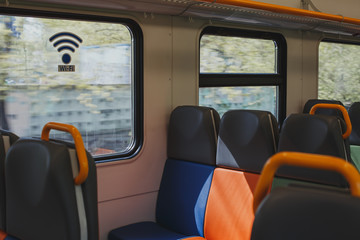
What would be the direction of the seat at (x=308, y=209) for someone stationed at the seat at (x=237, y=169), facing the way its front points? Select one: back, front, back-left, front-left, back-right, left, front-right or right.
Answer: front-left

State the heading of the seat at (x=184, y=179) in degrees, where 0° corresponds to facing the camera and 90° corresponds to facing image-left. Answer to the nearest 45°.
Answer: approximately 45°

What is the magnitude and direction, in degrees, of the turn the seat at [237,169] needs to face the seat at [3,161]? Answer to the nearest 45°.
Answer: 0° — it already faces it

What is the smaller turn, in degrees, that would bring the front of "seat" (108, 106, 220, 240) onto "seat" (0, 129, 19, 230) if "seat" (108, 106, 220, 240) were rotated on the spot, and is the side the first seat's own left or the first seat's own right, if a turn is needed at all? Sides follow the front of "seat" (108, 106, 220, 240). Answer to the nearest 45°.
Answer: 0° — it already faces it

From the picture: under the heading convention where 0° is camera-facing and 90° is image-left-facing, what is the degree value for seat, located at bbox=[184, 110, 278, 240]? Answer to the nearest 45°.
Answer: approximately 45°

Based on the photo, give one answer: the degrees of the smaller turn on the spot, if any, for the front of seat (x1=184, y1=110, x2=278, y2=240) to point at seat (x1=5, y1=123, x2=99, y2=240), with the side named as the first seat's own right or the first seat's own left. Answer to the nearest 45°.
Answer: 0° — it already faces it
